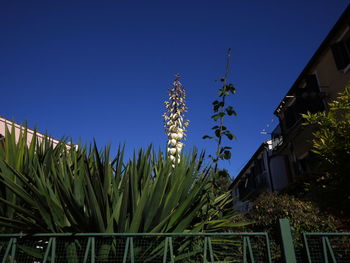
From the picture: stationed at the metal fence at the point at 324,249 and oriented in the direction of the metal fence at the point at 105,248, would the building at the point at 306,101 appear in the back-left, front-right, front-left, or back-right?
back-right

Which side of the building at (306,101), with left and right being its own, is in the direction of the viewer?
left

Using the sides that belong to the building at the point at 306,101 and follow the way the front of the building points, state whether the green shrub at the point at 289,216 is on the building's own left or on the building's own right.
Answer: on the building's own left

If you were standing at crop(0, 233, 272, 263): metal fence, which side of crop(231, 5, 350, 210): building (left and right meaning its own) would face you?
left

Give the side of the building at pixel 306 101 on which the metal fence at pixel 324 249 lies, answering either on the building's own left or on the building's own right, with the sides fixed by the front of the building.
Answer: on the building's own left

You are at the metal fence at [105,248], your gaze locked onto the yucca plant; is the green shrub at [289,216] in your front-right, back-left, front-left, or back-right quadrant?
front-right
